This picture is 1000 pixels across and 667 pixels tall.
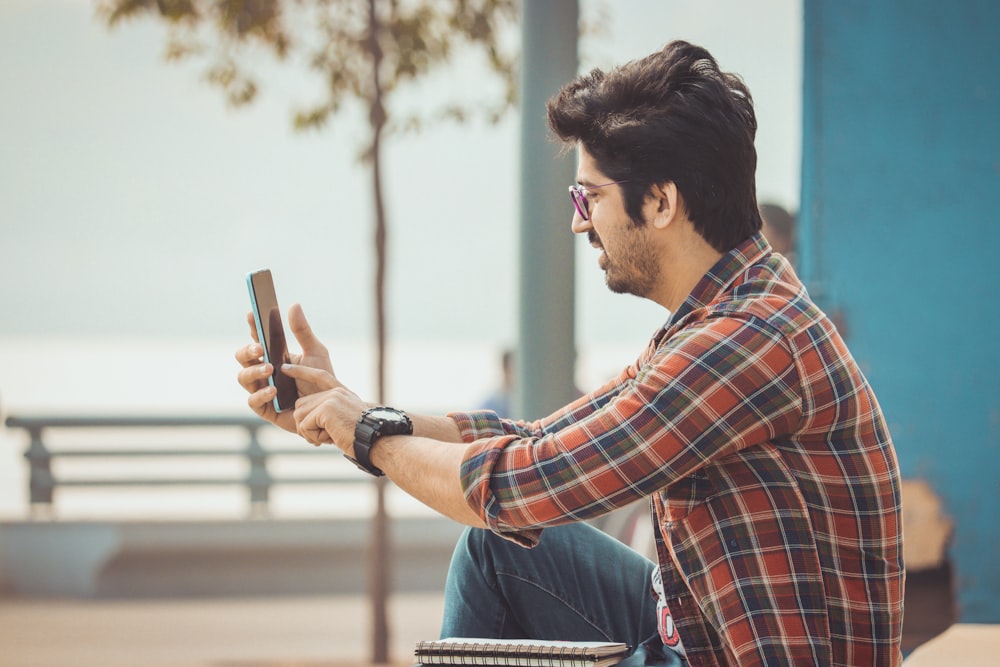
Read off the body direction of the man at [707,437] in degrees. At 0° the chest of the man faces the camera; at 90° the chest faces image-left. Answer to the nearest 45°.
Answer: approximately 90°

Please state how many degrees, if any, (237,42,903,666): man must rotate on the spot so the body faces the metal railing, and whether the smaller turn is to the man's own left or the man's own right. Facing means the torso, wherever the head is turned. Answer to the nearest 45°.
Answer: approximately 45° to the man's own right

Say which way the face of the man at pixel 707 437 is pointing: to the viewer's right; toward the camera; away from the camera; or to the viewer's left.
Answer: to the viewer's left
